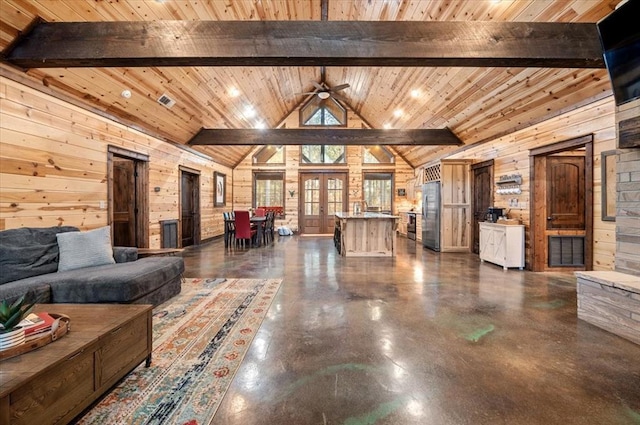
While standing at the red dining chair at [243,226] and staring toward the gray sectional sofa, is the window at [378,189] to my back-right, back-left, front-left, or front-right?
back-left

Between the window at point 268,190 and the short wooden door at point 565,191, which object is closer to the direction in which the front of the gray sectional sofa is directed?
the short wooden door

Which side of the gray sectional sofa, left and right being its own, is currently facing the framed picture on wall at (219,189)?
left

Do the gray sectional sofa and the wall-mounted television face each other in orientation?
yes

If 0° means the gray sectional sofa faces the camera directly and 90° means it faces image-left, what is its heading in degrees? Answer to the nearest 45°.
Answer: approximately 315°

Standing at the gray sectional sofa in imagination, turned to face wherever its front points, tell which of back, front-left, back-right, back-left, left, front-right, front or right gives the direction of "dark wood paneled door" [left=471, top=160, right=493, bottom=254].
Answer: front-left

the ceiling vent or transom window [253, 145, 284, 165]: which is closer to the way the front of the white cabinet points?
the ceiling vent

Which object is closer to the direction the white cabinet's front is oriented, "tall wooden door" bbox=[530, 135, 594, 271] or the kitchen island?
the kitchen island

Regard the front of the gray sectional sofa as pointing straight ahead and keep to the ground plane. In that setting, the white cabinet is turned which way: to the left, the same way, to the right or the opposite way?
the opposite way
